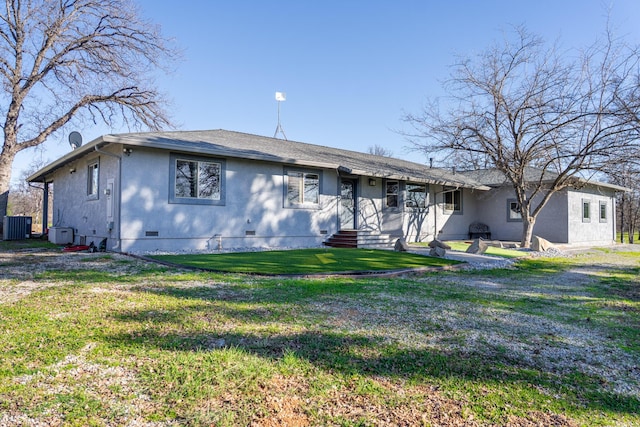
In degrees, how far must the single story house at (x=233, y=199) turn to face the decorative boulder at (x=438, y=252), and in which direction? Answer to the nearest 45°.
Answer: approximately 45° to its left

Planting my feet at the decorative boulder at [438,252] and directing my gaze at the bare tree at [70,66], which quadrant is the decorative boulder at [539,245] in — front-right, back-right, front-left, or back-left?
back-right

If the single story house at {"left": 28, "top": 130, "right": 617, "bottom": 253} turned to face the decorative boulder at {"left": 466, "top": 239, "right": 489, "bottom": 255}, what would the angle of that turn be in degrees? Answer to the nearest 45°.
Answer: approximately 45° to its left

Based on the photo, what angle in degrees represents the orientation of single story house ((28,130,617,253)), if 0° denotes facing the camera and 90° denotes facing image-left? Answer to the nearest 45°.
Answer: approximately 315°
